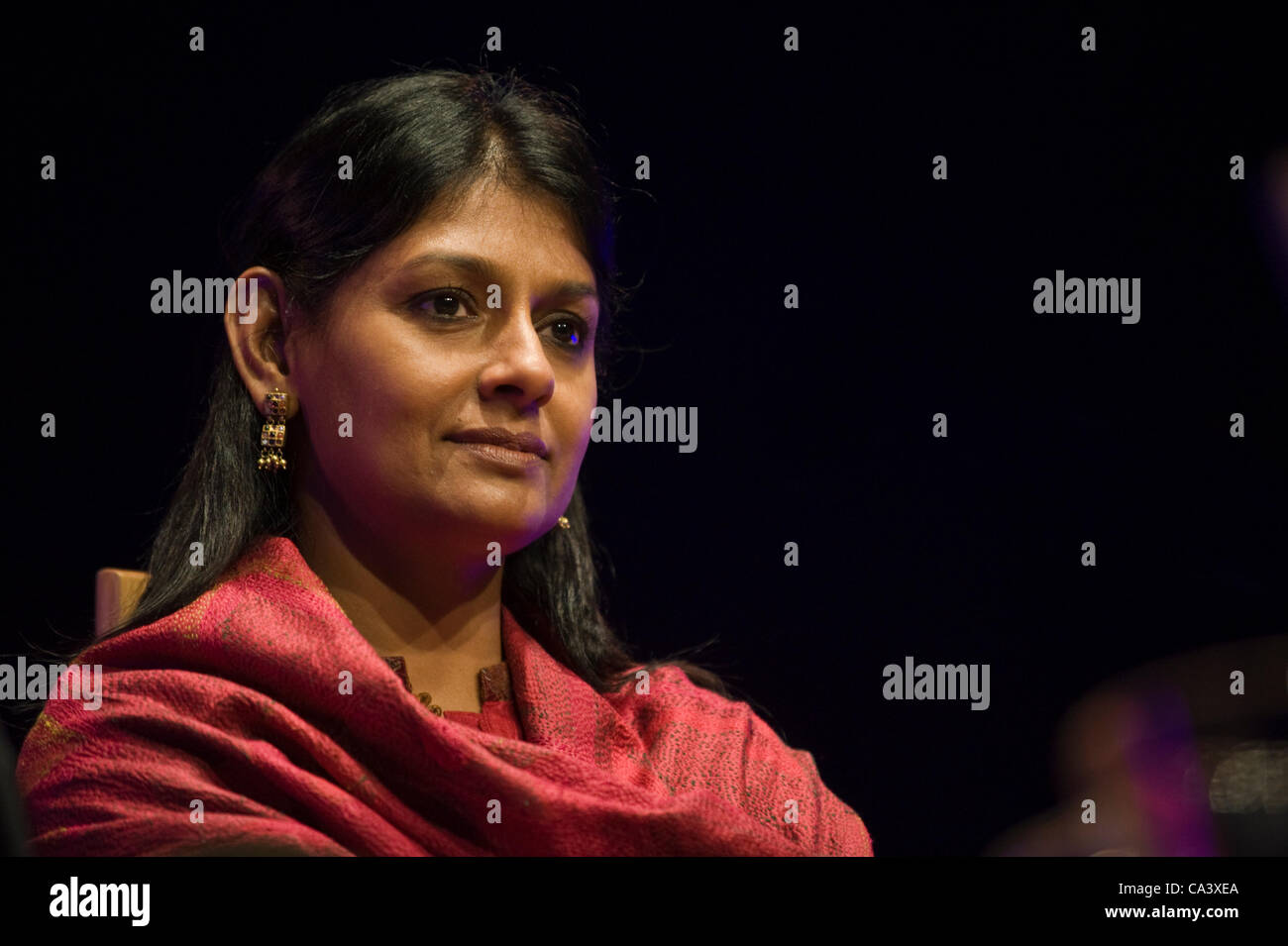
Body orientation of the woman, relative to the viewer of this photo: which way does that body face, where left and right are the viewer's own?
facing the viewer and to the right of the viewer
